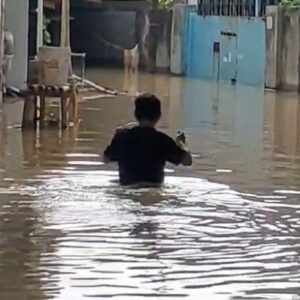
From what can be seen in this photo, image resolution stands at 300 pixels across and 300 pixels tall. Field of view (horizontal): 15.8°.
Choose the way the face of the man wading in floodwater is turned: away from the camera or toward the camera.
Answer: away from the camera

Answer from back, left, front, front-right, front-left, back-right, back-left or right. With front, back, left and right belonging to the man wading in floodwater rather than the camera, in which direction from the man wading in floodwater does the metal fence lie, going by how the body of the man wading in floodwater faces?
front

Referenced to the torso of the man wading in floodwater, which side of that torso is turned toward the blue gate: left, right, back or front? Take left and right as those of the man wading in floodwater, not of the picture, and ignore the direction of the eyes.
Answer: front

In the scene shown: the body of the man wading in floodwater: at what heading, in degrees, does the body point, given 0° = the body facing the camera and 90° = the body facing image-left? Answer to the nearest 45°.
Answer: approximately 180°

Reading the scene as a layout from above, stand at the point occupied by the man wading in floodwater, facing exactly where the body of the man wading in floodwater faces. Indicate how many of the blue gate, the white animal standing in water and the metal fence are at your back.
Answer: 0

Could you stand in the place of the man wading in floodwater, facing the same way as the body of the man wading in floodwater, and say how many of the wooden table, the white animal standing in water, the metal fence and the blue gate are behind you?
0
